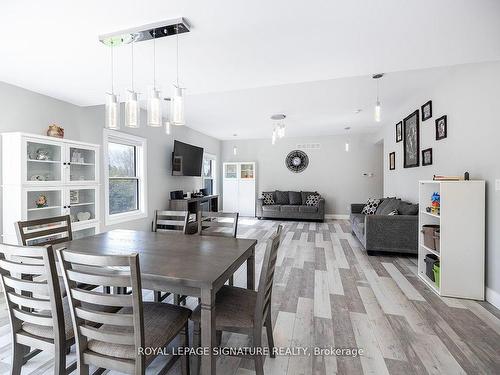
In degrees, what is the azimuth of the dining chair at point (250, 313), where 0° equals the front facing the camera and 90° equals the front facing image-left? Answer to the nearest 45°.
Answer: approximately 90°

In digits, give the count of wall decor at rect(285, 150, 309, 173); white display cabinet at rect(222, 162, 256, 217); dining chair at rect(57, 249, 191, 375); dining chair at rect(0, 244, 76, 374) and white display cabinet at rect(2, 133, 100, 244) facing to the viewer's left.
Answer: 0

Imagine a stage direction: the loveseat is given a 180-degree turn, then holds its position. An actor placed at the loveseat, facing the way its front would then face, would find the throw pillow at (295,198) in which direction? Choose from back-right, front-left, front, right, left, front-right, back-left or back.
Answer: back-left

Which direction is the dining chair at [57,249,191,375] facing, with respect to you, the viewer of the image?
facing away from the viewer and to the right of the viewer

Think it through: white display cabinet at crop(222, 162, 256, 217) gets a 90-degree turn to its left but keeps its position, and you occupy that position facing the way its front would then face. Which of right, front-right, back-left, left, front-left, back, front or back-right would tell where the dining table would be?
right

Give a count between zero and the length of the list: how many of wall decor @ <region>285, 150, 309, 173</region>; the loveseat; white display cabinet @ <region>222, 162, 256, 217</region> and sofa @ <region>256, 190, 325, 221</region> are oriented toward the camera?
3

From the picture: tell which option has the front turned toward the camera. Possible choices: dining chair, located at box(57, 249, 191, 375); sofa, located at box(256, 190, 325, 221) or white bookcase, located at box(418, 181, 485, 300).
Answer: the sofa

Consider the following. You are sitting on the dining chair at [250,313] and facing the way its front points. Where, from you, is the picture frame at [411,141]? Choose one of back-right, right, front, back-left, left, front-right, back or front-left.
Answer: back-right

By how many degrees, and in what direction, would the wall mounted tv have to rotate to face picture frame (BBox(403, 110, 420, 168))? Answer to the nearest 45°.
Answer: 0° — it already faces it

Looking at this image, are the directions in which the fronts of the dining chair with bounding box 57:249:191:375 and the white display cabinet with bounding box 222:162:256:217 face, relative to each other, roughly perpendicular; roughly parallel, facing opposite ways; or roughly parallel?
roughly parallel, facing opposite ways

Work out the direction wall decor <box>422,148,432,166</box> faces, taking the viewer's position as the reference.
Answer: facing the viewer and to the left of the viewer

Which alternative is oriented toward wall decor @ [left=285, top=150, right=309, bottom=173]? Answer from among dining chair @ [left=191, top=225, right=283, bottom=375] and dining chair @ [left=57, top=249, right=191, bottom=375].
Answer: dining chair @ [left=57, top=249, right=191, bottom=375]

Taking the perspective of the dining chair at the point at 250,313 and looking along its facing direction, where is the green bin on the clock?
The green bin is roughly at 5 o'clock from the dining chair.

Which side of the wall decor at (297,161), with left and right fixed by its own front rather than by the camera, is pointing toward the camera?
front

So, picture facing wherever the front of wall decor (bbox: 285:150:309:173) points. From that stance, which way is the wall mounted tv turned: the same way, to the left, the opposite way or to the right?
to the left

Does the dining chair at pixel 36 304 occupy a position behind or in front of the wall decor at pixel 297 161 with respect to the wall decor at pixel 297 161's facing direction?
in front
